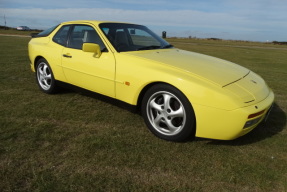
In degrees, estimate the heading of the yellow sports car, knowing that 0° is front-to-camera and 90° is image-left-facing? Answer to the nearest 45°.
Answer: approximately 315°
